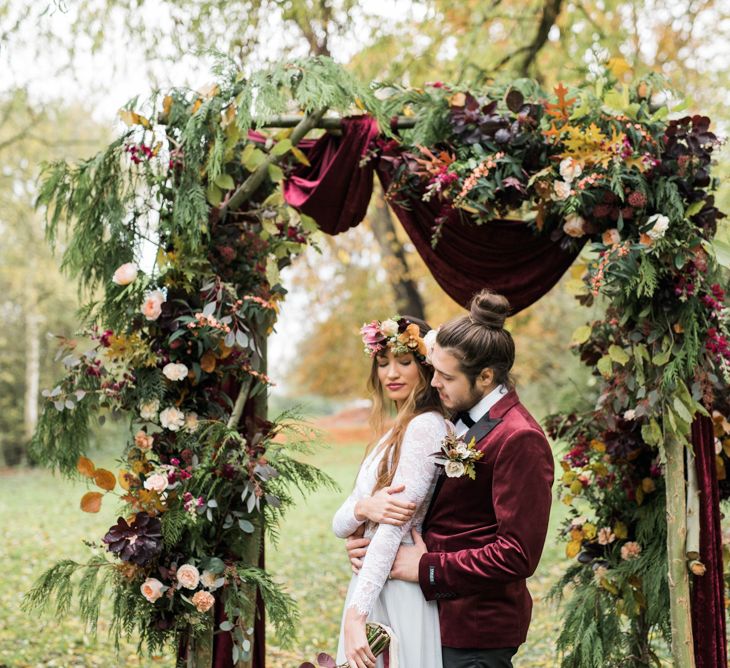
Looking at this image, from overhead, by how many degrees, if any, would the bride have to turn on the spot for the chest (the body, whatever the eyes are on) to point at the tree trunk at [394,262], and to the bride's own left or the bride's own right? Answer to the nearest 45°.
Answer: approximately 135° to the bride's own right

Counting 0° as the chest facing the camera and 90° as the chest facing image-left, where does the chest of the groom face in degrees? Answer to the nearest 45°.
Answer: approximately 90°

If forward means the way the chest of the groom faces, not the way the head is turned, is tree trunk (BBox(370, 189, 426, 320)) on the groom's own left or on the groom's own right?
on the groom's own right

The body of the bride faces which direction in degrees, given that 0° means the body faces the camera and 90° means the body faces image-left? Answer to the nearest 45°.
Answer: approximately 45°

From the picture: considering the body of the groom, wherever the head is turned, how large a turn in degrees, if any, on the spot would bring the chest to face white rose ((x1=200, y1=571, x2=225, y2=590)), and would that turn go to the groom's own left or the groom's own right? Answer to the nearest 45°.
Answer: approximately 45° to the groom's own right
